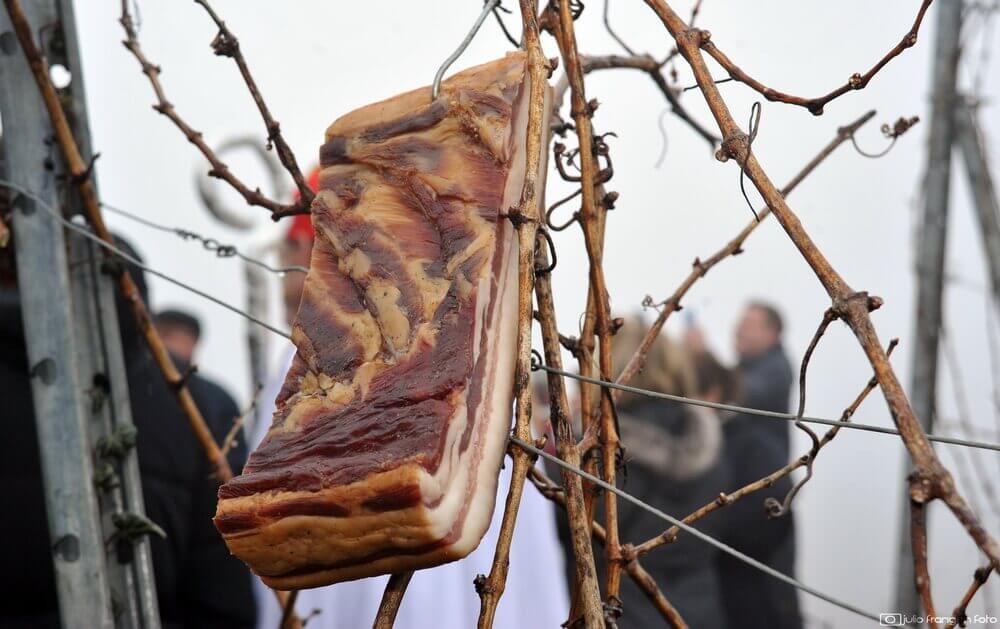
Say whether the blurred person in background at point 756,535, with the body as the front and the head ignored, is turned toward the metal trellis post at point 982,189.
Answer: no

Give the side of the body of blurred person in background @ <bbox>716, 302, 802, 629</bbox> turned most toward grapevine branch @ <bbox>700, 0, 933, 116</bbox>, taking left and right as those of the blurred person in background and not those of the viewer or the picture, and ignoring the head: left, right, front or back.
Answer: left

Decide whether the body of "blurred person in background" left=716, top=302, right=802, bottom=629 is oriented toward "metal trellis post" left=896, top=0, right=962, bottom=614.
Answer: no

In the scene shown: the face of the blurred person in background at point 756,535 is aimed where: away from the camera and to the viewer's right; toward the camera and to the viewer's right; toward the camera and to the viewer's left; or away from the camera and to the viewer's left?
toward the camera and to the viewer's left

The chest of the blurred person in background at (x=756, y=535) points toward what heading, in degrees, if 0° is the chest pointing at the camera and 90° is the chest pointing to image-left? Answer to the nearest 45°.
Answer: approximately 90°
